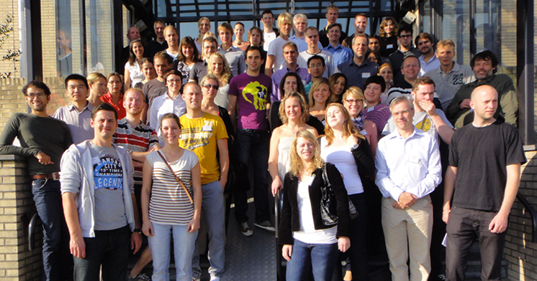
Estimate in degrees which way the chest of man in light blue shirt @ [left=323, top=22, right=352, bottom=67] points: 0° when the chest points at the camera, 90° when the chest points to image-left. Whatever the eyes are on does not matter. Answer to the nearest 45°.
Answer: approximately 0°

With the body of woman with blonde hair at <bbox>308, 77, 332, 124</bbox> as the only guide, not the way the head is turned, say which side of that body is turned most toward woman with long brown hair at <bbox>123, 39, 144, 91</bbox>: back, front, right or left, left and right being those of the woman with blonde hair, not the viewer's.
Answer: right

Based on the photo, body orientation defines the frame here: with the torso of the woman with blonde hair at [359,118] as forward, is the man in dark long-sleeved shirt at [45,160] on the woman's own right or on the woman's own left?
on the woman's own right

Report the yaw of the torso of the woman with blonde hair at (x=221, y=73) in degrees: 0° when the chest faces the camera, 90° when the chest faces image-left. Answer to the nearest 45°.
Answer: approximately 0°

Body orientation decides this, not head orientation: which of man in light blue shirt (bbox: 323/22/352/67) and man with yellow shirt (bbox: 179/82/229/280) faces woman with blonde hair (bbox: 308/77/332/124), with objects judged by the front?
the man in light blue shirt

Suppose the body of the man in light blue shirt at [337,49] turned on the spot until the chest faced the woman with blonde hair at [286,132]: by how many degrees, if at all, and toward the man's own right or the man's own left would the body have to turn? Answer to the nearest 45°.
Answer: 0° — they already face them

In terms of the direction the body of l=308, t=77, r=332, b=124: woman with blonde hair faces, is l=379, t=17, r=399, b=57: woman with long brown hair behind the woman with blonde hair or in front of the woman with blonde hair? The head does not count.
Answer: behind

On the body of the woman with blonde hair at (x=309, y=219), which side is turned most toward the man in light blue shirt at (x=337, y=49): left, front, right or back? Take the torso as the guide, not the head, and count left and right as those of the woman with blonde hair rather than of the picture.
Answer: back

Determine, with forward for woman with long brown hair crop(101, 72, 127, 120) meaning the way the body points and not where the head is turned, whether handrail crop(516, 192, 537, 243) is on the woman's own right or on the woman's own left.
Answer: on the woman's own left

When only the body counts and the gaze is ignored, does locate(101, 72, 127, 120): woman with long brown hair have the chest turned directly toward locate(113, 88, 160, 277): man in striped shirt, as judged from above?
yes

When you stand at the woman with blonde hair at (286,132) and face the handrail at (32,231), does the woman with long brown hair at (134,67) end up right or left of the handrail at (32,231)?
right
